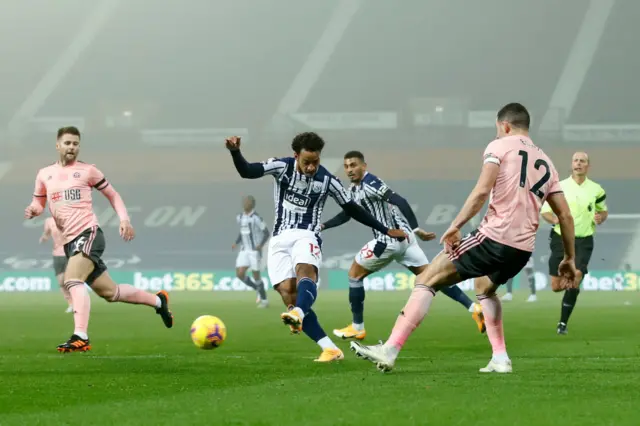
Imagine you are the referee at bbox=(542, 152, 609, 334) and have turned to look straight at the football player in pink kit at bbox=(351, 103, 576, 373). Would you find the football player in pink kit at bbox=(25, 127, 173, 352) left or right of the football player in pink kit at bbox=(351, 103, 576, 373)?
right

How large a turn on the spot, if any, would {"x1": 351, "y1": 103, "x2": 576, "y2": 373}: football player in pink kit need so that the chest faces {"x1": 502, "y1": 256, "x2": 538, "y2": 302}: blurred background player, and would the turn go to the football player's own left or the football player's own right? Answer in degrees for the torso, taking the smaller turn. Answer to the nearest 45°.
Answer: approximately 45° to the football player's own right

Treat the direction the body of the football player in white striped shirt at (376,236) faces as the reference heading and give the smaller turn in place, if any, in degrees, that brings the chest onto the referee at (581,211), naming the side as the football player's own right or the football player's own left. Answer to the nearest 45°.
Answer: approximately 135° to the football player's own left

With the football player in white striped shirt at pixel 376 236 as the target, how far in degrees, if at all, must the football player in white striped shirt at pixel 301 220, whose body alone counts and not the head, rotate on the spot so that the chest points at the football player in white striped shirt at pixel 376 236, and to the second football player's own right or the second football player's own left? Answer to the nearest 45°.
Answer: approximately 180°

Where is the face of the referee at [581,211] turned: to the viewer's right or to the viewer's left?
to the viewer's left

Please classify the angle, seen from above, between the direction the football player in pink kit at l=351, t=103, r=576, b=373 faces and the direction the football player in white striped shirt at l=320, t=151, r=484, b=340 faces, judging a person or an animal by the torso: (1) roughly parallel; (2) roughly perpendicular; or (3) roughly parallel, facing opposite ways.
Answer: roughly perpendicular

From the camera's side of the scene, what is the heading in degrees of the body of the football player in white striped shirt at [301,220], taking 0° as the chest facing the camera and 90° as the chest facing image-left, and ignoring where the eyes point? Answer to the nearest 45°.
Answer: approximately 0°

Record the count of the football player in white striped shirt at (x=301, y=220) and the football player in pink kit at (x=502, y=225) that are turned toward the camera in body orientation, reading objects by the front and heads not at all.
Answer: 1

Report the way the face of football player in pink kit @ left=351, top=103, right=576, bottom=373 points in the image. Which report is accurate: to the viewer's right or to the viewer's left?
to the viewer's left

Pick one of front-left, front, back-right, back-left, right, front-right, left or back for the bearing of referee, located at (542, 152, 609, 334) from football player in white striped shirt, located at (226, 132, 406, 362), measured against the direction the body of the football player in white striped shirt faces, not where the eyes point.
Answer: back-left

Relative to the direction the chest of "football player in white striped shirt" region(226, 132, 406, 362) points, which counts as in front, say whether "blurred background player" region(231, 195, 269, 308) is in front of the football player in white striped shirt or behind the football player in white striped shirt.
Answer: behind
